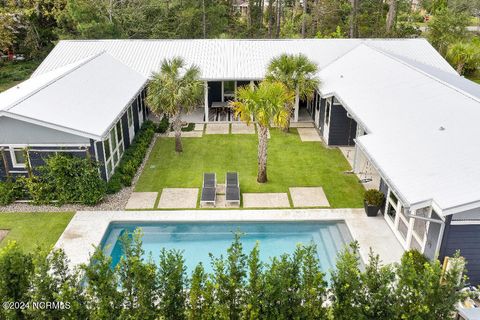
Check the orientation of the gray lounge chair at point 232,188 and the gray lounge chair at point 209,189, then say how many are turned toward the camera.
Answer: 2

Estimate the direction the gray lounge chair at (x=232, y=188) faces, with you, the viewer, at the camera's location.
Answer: facing the viewer

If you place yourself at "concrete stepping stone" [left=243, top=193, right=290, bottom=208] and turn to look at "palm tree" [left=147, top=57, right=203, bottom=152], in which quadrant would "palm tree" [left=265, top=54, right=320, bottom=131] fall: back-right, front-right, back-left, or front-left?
front-right

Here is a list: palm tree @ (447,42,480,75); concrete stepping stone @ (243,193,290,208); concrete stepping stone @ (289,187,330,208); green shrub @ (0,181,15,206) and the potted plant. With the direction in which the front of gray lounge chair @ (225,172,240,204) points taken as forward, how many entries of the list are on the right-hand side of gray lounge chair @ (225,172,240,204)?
1

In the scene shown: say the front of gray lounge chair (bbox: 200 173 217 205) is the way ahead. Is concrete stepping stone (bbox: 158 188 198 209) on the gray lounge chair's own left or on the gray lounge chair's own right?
on the gray lounge chair's own right

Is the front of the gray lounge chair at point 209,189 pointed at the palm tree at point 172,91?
no

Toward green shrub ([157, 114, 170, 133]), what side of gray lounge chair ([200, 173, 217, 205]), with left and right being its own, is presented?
back

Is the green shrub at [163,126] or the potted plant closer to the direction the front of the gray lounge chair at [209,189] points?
the potted plant

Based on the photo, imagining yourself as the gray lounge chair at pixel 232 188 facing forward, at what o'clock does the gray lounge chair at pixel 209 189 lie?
the gray lounge chair at pixel 209 189 is roughly at 3 o'clock from the gray lounge chair at pixel 232 188.

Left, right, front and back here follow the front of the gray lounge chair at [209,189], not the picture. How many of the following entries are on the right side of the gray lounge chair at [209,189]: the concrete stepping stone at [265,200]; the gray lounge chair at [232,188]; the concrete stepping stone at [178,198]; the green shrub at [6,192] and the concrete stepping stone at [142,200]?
3

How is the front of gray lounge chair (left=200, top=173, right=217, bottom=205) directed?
toward the camera

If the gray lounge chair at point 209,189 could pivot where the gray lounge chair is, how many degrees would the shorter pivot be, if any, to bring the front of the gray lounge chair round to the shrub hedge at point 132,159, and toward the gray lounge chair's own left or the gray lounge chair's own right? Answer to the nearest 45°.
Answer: approximately 135° to the gray lounge chair's own right

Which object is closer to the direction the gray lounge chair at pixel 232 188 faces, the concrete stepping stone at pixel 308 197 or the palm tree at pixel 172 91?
the concrete stepping stone

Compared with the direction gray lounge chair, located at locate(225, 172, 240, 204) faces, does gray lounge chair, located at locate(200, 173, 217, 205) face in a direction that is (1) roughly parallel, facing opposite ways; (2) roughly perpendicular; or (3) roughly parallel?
roughly parallel

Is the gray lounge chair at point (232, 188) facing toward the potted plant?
no

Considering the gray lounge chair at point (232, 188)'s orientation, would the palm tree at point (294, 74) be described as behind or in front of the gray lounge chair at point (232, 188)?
behind

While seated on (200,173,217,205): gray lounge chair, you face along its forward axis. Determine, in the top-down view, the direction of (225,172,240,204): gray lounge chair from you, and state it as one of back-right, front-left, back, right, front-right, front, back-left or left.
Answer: left

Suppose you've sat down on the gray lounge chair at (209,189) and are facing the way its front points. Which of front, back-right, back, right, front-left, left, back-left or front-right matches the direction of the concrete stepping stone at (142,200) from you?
right

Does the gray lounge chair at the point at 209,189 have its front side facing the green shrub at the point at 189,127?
no
